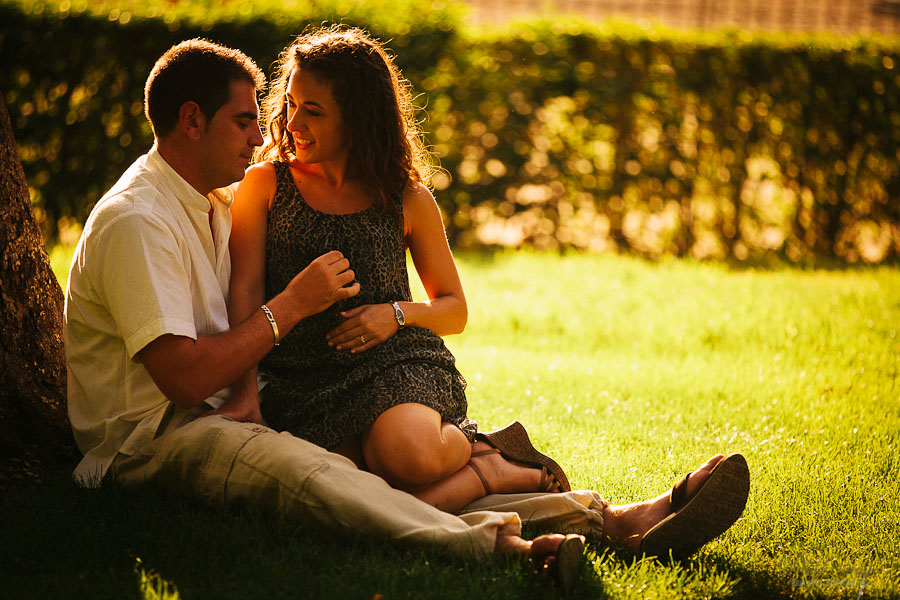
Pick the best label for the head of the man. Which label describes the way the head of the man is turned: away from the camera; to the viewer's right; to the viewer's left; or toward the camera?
to the viewer's right

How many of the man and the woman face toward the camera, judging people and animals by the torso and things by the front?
1

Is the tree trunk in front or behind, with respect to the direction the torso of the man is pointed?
behind

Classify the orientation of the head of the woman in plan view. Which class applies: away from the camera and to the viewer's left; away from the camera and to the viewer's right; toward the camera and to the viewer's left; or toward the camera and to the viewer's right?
toward the camera and to the viewer's left

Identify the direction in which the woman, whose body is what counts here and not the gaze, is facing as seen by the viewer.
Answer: toward the camera

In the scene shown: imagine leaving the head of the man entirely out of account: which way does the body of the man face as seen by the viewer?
to the viewer's right

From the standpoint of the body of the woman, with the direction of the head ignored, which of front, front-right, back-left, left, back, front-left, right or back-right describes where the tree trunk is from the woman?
right

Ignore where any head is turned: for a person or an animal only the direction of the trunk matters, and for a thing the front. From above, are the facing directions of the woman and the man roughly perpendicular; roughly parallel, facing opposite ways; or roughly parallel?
roughly perpendicular

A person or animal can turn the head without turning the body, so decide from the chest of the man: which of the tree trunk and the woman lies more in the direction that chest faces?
the woman

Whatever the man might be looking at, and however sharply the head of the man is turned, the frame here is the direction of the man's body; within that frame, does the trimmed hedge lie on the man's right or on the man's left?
on the man's left
